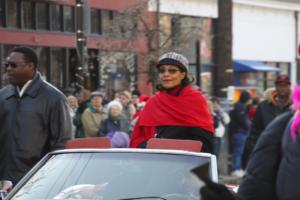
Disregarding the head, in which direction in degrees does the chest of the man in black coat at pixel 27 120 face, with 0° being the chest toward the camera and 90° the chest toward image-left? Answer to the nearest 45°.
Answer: approximately 45°

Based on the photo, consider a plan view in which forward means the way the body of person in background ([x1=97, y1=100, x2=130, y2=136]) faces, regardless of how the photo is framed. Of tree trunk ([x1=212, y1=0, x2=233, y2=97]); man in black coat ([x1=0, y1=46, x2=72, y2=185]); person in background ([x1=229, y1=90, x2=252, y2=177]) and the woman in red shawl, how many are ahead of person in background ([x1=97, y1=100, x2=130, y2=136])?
2
